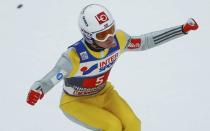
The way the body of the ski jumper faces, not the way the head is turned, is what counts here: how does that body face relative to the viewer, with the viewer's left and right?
facing the viewer and to the right of the viewer
